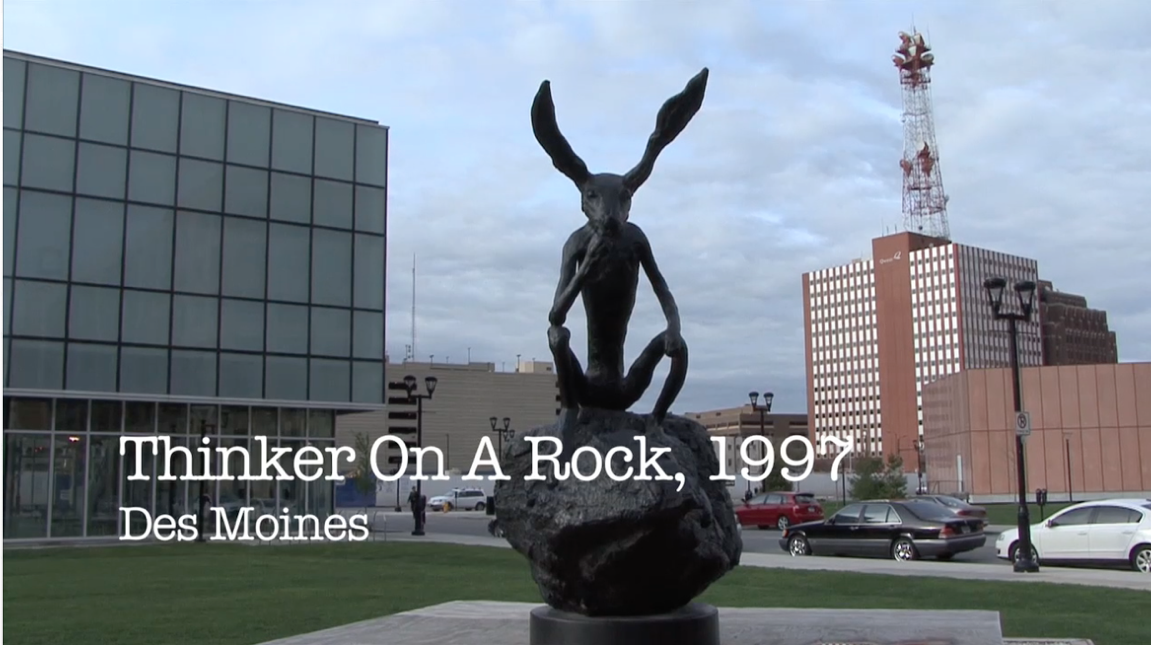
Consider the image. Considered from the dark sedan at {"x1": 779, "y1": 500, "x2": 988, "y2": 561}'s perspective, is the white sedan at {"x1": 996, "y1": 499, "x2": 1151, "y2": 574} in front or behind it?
behind

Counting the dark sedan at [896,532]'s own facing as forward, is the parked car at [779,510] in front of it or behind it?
in front

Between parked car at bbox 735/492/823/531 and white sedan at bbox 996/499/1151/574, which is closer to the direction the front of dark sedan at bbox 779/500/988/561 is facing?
the parked car

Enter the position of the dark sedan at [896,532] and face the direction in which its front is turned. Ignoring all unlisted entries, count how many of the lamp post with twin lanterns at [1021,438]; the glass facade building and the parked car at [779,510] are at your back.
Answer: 1

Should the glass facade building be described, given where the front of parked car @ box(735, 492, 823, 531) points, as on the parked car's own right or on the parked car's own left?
on the parked car's own left

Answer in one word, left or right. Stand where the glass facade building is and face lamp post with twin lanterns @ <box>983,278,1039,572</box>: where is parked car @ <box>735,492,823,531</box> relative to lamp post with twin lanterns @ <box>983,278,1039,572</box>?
left

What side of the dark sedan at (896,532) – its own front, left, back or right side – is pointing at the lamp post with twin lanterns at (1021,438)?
back

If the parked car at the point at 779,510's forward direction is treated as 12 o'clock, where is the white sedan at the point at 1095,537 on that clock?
The white sedan is roughly at 7 o'clock from the parked car.

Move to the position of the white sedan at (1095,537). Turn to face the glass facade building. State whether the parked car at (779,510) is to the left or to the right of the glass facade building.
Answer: right

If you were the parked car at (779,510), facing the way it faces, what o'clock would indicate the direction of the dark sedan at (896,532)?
The dark sedan is roughly at 7 o'clock from the parked car.

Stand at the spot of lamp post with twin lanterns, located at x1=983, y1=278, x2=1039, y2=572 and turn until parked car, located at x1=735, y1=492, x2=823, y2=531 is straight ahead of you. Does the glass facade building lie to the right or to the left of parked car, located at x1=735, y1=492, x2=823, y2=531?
left

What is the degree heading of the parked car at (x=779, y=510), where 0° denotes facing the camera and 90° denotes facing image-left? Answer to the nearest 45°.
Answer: approximately 135°

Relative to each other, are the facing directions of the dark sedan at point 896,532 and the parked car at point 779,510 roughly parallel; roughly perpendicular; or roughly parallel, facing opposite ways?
roughly parallel

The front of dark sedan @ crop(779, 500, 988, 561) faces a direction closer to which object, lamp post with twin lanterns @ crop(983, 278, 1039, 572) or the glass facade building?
the glass facade building

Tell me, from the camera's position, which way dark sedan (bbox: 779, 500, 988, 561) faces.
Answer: facing away from the viewer and to the left of the viewer

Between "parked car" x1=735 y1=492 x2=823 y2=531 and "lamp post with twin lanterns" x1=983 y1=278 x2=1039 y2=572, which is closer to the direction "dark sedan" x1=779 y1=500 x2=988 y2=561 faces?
the parked car
